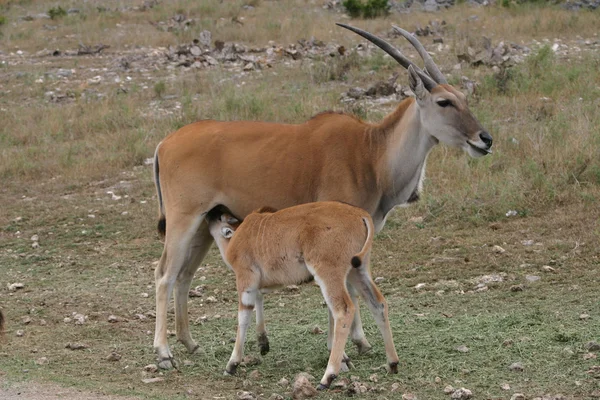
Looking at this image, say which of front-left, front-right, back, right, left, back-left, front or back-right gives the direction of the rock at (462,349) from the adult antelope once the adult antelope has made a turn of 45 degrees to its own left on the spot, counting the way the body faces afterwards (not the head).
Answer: right

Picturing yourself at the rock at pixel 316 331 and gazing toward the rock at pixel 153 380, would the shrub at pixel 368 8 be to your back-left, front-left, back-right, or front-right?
back-right

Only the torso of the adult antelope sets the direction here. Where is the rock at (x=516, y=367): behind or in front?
in front

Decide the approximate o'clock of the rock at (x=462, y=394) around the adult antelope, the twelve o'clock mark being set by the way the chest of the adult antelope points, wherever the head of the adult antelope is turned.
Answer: The rock is roughly at 2 o'clock from the adult antelope.

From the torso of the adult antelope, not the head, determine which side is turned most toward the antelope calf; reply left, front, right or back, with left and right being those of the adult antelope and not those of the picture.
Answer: right

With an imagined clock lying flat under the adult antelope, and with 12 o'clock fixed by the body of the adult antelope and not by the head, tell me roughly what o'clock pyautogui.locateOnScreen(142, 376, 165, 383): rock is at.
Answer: The rock is roughly at 4 o'clock from the adult antelope.

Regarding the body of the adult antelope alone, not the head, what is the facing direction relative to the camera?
to the viewer's right

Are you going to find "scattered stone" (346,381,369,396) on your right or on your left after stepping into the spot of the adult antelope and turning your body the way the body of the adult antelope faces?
on your right

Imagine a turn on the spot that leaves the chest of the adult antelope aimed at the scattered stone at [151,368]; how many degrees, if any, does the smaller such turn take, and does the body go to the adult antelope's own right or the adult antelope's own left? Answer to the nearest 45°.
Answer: approximately 135° to the adult antelope's own right

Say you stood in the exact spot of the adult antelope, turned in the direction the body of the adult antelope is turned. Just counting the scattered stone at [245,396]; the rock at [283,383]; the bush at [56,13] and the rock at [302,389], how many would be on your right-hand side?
3

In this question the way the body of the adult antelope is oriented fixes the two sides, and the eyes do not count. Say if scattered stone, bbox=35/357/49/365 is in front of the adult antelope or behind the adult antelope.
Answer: behind

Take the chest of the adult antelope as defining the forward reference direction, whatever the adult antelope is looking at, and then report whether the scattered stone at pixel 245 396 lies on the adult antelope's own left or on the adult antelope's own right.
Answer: on the adult antelope's own right

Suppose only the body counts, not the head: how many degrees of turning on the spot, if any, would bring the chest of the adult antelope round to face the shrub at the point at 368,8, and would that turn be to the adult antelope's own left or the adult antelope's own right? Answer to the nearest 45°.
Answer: approximately 90° to the adult antelope's own left

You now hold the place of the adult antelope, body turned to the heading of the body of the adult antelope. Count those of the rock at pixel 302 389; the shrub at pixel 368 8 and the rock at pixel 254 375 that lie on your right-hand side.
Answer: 2

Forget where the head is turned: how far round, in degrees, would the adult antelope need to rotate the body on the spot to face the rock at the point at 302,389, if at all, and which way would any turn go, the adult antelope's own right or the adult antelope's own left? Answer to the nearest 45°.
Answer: approximately 90° to the adult antelope's own right

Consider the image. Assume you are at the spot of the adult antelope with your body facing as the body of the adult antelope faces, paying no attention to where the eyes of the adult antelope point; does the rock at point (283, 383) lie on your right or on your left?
on your right

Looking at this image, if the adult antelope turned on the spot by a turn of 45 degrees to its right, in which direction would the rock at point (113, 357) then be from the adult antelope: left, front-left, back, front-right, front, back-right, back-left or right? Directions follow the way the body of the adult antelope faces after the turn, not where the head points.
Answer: right

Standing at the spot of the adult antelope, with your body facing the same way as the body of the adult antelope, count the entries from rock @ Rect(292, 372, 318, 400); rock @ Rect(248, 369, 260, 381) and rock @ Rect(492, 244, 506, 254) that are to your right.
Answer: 2
